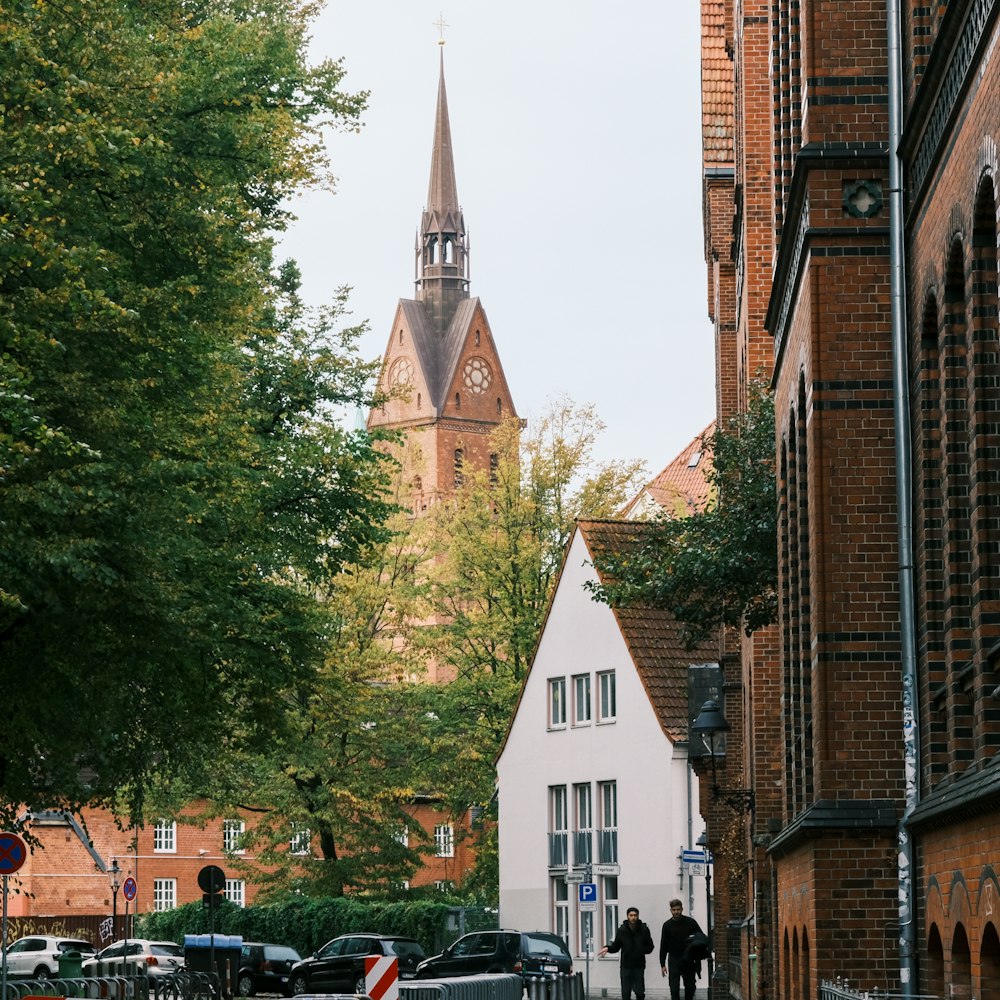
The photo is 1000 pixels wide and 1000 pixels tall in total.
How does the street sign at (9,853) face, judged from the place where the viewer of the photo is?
facing the viewer

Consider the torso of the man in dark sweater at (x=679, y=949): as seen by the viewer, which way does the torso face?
toward the camera

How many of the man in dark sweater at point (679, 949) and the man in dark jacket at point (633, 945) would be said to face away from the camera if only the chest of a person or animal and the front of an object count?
0

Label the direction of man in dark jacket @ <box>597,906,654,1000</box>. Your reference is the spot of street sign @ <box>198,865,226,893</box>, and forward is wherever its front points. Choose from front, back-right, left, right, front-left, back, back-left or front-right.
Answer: back-right

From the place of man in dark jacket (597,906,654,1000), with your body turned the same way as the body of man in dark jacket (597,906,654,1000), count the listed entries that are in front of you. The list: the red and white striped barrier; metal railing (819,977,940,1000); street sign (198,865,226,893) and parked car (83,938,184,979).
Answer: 2

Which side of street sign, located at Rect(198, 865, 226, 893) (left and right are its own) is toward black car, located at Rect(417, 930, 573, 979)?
right

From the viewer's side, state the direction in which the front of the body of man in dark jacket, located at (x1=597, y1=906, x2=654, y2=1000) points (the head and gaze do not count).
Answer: toward the camera

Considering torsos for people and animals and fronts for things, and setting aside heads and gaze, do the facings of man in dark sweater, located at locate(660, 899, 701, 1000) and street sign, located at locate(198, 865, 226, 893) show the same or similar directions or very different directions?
very different directions

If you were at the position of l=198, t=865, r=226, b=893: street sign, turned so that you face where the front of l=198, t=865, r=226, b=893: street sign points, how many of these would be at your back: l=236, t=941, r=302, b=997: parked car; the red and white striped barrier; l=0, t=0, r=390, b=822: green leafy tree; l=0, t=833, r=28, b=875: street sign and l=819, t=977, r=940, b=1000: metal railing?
4

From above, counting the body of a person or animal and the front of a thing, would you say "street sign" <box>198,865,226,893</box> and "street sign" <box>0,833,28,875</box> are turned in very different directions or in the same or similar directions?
very different directions

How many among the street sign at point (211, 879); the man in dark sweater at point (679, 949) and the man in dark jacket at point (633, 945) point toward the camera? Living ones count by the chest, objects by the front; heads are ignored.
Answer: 2

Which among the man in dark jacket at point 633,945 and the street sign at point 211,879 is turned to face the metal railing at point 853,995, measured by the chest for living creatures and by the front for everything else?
the man in dark jacket

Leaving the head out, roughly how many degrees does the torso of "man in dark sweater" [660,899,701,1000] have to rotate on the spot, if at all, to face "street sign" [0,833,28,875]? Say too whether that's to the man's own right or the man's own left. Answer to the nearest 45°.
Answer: approximately 45° to the man's own right

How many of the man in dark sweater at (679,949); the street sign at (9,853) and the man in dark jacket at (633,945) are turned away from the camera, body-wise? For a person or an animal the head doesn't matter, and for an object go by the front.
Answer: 0

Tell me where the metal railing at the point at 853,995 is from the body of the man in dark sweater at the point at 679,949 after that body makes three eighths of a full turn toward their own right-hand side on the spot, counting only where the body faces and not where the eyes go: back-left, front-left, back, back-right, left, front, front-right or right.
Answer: back-left

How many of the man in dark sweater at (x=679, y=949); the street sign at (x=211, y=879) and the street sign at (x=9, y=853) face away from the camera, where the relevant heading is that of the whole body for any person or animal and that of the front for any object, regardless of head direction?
1
